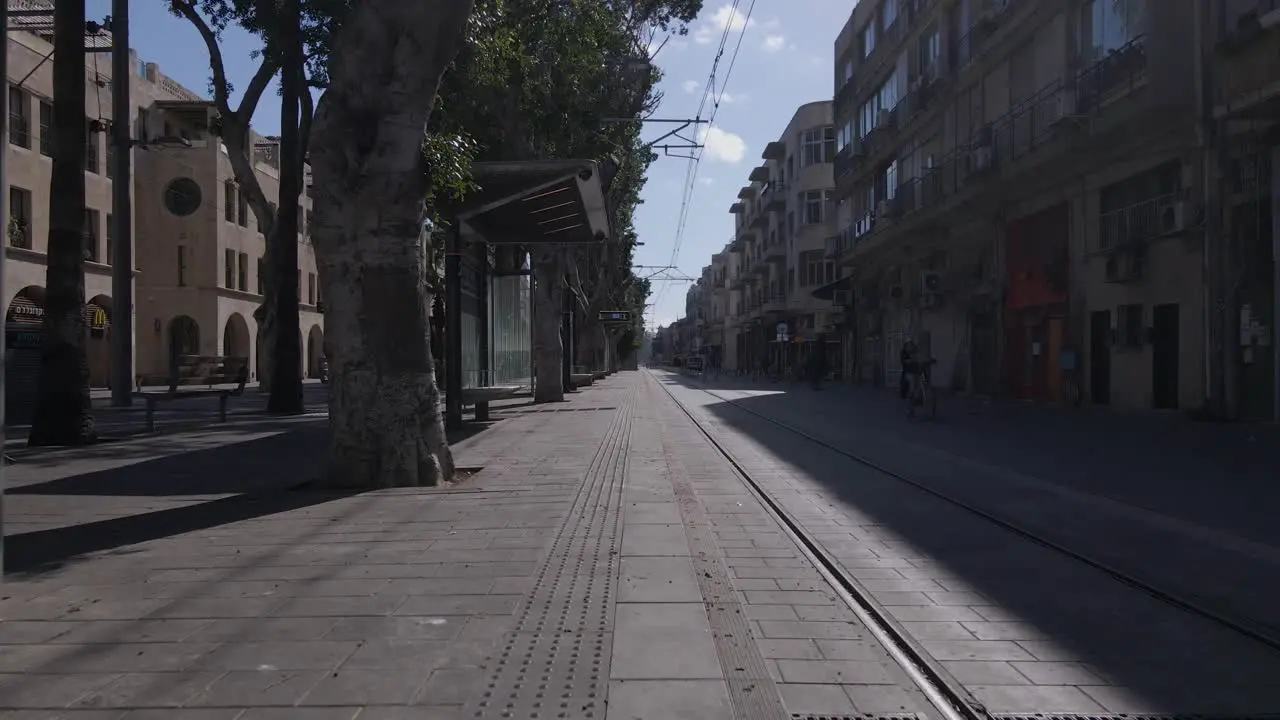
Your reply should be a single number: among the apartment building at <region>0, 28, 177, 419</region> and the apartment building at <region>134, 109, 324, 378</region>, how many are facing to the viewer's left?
0

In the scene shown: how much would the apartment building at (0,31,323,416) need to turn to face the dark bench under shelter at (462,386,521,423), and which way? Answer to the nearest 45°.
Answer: approximately 45° to its right

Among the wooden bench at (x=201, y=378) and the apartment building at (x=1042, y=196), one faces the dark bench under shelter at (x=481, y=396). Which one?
the apartment building

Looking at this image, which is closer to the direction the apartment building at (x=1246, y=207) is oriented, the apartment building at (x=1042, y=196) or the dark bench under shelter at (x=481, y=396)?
the dark bench under shelter

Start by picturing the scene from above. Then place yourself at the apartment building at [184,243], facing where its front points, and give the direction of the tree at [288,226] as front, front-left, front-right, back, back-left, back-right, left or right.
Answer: front-right

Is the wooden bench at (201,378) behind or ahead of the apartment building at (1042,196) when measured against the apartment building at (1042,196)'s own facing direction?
ahead

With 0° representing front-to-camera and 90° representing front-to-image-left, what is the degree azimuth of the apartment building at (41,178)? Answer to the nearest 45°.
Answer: approximately 315°

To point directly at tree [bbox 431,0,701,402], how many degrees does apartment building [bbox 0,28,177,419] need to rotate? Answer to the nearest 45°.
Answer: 0° — it already faces it

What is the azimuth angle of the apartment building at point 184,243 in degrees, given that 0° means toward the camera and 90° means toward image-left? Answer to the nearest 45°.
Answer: approximately 315°
